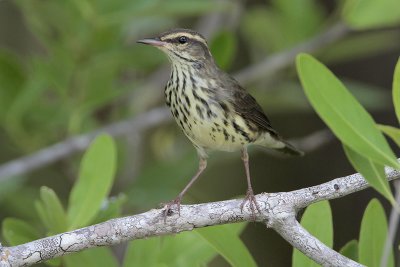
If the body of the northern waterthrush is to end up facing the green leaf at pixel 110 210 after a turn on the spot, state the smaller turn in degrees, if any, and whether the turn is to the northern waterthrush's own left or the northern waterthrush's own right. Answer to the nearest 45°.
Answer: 0° — it already faces it

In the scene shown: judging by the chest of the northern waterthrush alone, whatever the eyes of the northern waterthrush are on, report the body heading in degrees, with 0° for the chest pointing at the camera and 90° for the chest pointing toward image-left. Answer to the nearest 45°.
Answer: approximately 45°

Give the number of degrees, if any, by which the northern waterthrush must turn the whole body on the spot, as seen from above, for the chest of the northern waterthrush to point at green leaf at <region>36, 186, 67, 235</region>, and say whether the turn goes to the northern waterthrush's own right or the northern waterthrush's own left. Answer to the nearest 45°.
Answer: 0° — it already faces it

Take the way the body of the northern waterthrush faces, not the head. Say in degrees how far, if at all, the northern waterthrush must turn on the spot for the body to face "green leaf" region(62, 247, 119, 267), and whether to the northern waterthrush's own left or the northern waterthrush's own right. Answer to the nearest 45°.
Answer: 0° — it already faces it
